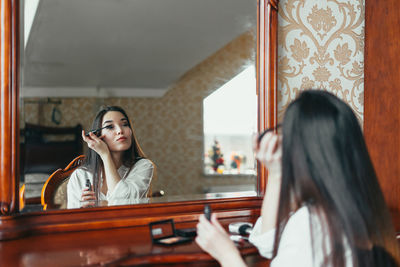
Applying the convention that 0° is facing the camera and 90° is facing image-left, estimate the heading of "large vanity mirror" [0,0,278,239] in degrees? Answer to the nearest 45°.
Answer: approximately 315°

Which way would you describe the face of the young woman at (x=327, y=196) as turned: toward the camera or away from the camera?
away from the camera

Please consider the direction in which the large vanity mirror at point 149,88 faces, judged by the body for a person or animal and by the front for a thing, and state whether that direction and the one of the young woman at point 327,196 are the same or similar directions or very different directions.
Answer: very different directions

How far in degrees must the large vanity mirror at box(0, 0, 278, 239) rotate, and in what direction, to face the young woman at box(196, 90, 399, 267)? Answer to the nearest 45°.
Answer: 0° — it already faces them

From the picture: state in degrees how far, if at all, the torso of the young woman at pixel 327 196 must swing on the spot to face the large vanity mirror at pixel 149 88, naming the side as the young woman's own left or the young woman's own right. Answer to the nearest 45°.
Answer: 0° — they already face it

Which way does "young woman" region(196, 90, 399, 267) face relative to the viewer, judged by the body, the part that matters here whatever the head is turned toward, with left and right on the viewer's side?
facing away from the viewer and to the left of the viewer
